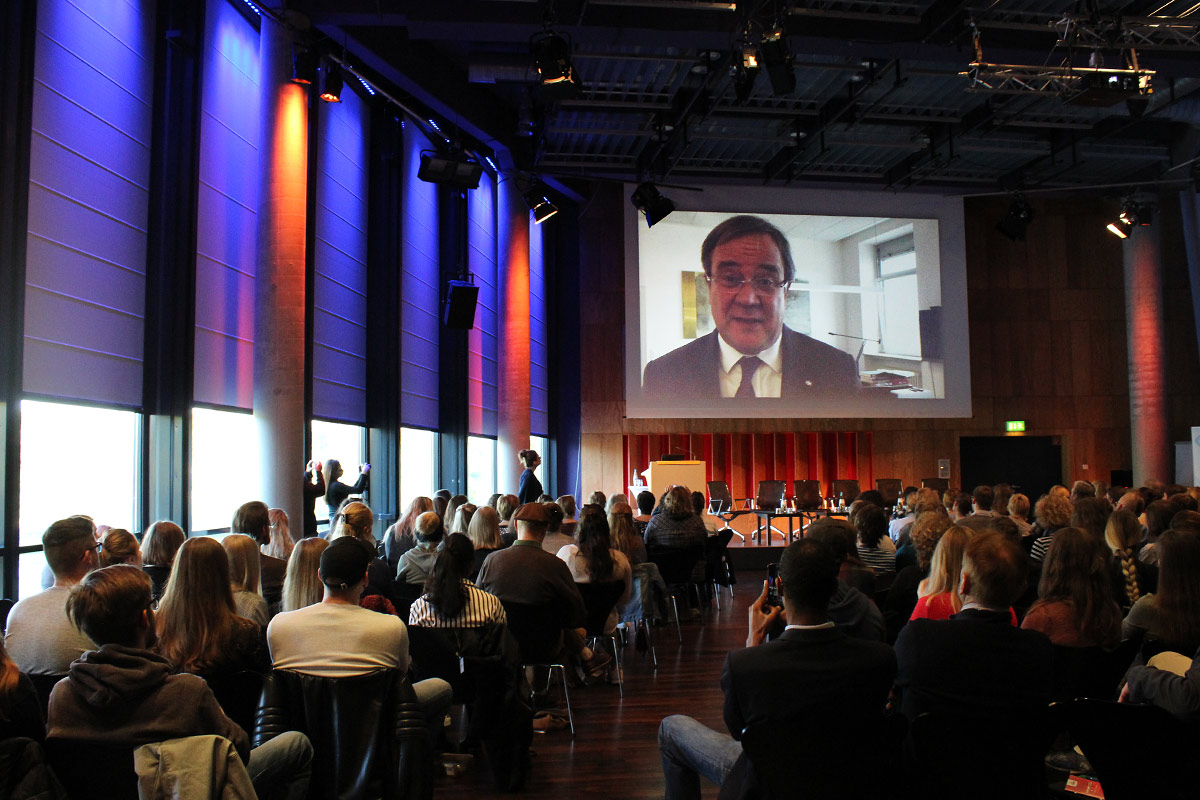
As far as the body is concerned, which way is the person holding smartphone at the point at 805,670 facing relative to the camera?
away from the camera

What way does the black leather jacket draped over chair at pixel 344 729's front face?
away from the camera

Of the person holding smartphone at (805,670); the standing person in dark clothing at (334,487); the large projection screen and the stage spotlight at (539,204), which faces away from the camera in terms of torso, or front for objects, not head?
the person holding smartphone

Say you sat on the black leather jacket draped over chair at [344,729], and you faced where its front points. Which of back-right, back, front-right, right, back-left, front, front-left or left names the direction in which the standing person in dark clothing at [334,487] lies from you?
front

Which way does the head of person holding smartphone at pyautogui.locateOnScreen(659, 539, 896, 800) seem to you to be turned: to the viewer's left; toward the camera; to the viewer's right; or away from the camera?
away from the camera

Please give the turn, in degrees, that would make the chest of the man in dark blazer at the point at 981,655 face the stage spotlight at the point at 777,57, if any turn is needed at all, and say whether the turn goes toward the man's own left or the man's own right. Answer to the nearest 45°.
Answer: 0° — they already face it

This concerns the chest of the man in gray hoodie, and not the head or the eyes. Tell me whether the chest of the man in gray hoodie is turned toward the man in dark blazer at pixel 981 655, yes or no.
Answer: no

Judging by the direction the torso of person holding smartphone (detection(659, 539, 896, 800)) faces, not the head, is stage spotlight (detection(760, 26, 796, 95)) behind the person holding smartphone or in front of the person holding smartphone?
in front

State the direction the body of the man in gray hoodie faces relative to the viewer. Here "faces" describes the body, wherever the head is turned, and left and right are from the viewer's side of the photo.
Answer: facing away from the viewer and to the right of the viewer

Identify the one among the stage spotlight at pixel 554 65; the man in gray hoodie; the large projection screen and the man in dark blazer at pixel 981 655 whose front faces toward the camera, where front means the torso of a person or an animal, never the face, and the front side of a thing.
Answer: the large projection screen

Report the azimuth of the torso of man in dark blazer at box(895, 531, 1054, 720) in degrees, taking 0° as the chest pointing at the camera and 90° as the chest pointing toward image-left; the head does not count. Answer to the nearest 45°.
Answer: approximately 180°

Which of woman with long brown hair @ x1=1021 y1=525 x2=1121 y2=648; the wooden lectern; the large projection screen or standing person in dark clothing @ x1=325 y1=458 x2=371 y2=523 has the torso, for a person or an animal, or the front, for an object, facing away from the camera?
the woman with long brown hair

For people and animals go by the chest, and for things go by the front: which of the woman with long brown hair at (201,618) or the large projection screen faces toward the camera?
the large projection screen

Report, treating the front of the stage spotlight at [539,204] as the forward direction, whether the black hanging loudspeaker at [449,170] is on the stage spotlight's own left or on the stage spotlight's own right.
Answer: on the stage spotlight's own right
